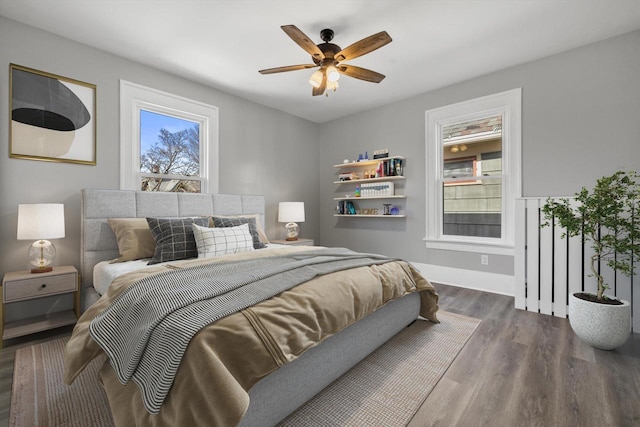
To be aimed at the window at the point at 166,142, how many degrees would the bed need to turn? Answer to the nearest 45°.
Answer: approximately 135° to its left

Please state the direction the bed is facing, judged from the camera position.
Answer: facing the viewer and to the right of the viewer

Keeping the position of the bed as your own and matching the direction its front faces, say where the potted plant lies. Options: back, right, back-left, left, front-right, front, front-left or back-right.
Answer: front-left

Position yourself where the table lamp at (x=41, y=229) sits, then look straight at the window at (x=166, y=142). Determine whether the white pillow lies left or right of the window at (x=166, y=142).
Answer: right

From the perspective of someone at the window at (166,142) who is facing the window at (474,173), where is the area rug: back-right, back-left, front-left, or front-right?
front-right

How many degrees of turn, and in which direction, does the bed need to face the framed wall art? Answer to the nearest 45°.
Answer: approximately 180°

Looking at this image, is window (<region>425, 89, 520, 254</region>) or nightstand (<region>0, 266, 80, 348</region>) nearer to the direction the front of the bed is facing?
the window

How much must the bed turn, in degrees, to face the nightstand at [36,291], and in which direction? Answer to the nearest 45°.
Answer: approximately 180°

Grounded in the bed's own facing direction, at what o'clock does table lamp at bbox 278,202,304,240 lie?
The table lamp is roughly at 8 o'clock from the bed.
